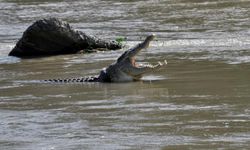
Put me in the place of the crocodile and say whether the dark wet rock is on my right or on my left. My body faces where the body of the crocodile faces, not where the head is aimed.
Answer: on my left

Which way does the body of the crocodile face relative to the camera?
to the viewer's right
